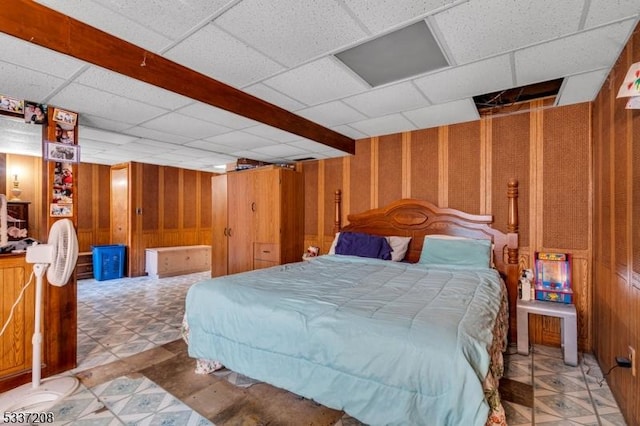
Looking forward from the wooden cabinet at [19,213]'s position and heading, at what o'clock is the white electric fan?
The white electric fan is roughly at 12 o'clock from the wooden cabinet.

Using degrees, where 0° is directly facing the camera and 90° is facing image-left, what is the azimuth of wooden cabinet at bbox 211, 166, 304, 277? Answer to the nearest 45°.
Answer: approximately 45°

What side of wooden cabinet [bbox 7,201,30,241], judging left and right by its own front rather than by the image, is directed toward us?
front

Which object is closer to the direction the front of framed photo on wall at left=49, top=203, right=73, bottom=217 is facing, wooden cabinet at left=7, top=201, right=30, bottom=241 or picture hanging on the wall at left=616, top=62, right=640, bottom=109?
the picture hanging on the wall

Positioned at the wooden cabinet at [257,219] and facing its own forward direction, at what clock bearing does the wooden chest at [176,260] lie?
the wooden chest at [176,260] is roughly at 3 o'clock from the wooden cabinet at [257,219].

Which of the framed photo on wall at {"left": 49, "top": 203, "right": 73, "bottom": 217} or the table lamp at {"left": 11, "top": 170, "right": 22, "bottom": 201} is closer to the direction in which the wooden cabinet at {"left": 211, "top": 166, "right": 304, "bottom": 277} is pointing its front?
the framed photo on wall

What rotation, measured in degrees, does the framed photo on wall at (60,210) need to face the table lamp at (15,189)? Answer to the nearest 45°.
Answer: approximately 180°

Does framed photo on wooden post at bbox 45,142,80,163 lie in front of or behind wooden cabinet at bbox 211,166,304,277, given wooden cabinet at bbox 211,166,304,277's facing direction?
in front
